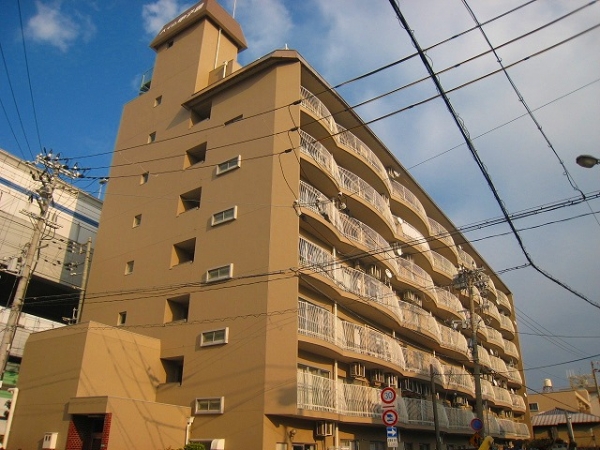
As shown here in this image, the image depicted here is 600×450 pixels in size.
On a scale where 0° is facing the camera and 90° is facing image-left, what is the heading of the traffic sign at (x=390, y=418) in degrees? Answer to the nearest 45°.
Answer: approximately 0°

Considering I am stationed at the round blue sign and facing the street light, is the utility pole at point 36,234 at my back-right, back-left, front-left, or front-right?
front-right

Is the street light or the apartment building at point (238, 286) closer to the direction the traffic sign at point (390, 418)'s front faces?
the street light

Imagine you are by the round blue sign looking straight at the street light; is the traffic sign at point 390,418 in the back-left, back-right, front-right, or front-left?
front-right

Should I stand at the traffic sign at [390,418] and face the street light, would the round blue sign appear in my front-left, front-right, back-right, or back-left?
back-left

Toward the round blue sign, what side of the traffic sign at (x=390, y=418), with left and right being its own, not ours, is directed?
back

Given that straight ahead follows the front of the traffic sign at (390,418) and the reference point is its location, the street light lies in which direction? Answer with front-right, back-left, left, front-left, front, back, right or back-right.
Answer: front-left

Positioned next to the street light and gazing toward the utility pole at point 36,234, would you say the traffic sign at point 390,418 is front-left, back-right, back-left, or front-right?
front-right

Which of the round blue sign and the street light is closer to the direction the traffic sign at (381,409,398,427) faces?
the street light
